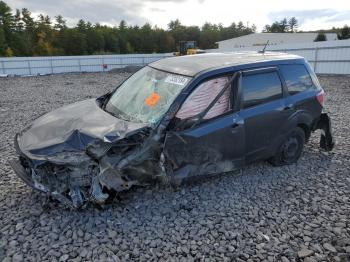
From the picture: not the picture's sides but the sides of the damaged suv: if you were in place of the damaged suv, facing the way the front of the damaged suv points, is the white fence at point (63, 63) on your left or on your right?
on your right

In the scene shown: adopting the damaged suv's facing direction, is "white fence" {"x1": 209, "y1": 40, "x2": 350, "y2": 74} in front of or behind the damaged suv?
behind

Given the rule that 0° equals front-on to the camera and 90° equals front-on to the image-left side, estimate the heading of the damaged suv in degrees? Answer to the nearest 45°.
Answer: approximately 45°
